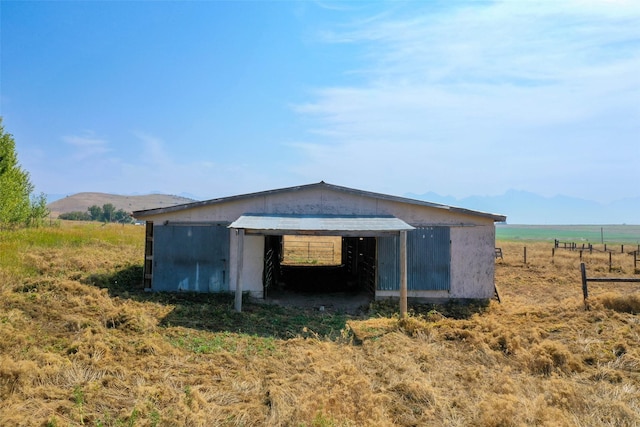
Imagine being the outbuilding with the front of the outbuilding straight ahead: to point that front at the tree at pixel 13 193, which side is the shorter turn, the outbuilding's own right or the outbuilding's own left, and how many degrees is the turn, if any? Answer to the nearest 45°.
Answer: approximately 135° to the outbuilding's own right

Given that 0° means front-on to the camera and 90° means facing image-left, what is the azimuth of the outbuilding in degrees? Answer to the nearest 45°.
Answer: approximately 0°
